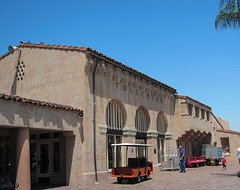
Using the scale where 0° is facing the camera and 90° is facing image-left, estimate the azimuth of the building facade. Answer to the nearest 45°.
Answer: approximately 315°

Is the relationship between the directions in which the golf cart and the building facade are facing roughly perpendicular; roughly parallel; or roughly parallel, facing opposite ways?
roughly perpendicular

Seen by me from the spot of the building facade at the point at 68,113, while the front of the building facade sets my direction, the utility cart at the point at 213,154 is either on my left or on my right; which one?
on my left
